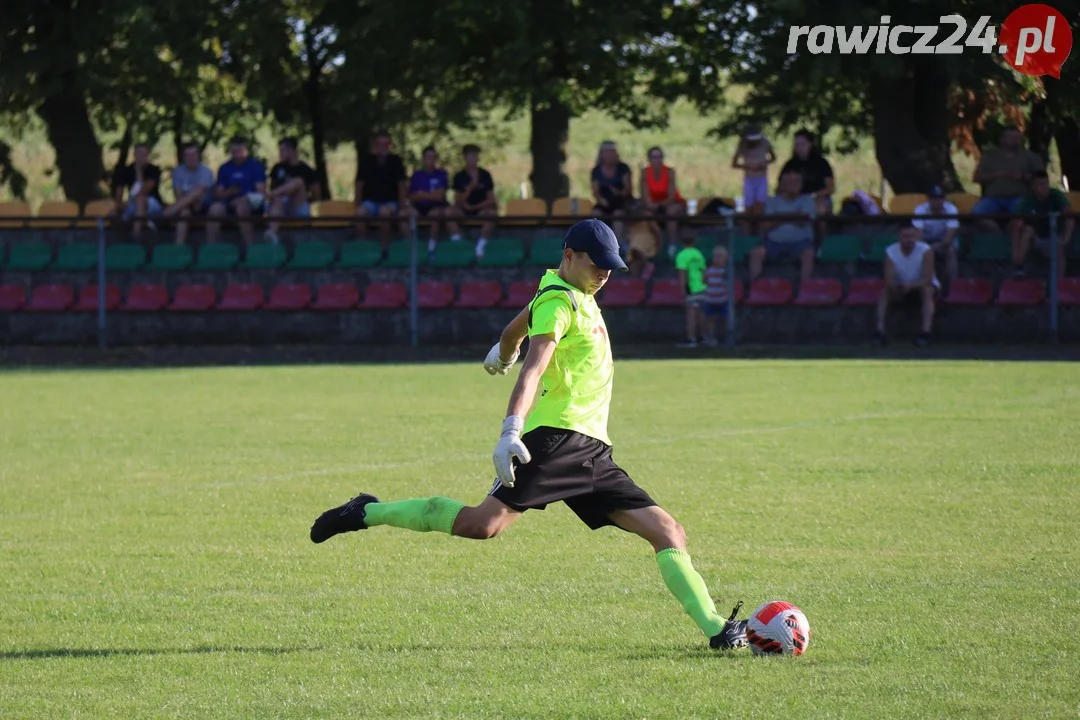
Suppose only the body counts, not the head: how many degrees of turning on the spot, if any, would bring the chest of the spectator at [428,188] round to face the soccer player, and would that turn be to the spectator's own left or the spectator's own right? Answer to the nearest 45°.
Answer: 0° — they already face them

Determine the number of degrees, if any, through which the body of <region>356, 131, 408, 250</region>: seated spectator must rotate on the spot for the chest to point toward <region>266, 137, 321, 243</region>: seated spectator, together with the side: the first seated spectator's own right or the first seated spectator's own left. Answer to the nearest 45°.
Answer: approximately 90° to the first seated spectator's own right

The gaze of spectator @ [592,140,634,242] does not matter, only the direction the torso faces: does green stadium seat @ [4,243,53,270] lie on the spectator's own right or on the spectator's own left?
on the spectator's own right

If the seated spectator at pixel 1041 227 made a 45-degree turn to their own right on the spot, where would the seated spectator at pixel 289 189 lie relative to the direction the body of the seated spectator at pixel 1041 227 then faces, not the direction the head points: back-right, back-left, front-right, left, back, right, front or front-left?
front-right

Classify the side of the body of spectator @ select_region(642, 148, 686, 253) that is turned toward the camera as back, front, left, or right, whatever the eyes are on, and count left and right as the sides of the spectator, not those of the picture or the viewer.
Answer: front

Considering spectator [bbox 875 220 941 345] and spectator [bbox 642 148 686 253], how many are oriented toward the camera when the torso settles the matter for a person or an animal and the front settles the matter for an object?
2

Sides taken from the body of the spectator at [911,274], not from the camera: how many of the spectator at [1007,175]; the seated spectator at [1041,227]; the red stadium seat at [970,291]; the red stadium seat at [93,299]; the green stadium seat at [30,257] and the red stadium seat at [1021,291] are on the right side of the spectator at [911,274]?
2

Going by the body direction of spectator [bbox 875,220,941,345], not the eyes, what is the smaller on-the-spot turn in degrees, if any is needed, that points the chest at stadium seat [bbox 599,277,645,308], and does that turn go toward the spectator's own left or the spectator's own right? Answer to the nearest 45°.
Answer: approximately 90° to the spectator's own right

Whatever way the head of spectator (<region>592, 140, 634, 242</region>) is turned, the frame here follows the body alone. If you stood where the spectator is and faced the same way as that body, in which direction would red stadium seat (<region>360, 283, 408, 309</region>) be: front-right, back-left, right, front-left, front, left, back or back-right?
right

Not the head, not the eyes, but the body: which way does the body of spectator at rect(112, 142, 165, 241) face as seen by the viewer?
toward the camera

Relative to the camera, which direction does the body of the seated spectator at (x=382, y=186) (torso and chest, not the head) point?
toward the camera

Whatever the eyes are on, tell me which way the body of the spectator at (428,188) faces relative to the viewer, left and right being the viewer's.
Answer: facing the viewer

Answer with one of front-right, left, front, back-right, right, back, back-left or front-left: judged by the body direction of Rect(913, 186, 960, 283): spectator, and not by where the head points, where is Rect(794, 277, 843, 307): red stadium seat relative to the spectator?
right

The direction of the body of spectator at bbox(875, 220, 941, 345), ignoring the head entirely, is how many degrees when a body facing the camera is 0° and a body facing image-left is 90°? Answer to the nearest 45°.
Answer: approximately 0°
